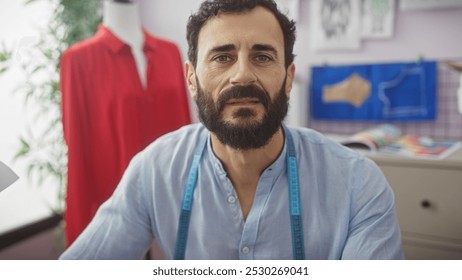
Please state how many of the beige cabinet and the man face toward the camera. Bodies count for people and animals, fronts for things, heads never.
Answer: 2

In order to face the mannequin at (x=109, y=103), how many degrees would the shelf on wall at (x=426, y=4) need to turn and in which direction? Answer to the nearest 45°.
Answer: approximately 45° to its right

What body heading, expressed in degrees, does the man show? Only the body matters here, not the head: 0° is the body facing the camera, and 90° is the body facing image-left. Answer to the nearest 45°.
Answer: approximately 0°
